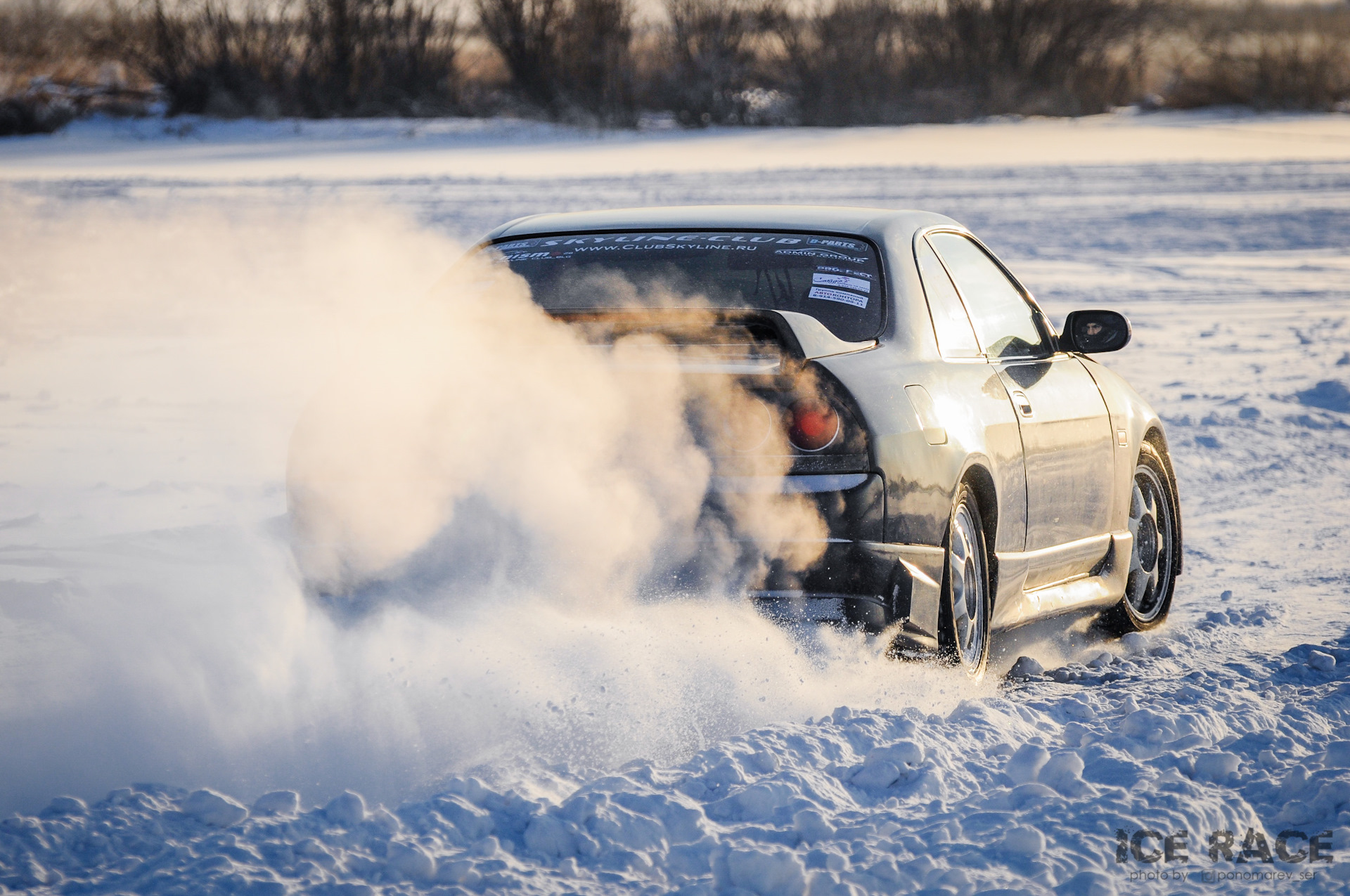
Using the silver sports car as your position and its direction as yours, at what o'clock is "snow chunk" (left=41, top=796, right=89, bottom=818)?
The snow chunk is roughly at 6 o'clock from the silver sports car.

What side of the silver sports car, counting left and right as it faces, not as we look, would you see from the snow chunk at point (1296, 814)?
back

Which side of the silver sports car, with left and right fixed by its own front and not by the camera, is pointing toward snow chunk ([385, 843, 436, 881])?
back

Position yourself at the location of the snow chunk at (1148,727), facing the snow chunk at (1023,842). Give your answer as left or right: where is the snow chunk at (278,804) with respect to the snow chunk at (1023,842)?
right

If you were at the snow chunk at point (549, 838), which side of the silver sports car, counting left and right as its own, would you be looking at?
back

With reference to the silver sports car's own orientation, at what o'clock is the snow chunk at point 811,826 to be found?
The snow chunk is roughly at 5 o'clock from the silver sports car.

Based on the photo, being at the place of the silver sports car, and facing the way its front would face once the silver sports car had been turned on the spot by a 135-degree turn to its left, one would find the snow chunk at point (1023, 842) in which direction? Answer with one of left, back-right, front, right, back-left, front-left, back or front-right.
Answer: left

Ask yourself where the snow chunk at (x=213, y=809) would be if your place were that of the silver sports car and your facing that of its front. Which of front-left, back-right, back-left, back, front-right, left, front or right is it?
back

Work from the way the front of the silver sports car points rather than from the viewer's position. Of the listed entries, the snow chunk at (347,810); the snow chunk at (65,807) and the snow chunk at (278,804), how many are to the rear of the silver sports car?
3

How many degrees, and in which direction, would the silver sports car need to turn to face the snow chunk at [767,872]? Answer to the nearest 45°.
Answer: approximately 135° to its right

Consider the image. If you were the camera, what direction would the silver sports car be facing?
facing away from the viewer and to the right of the viewer
